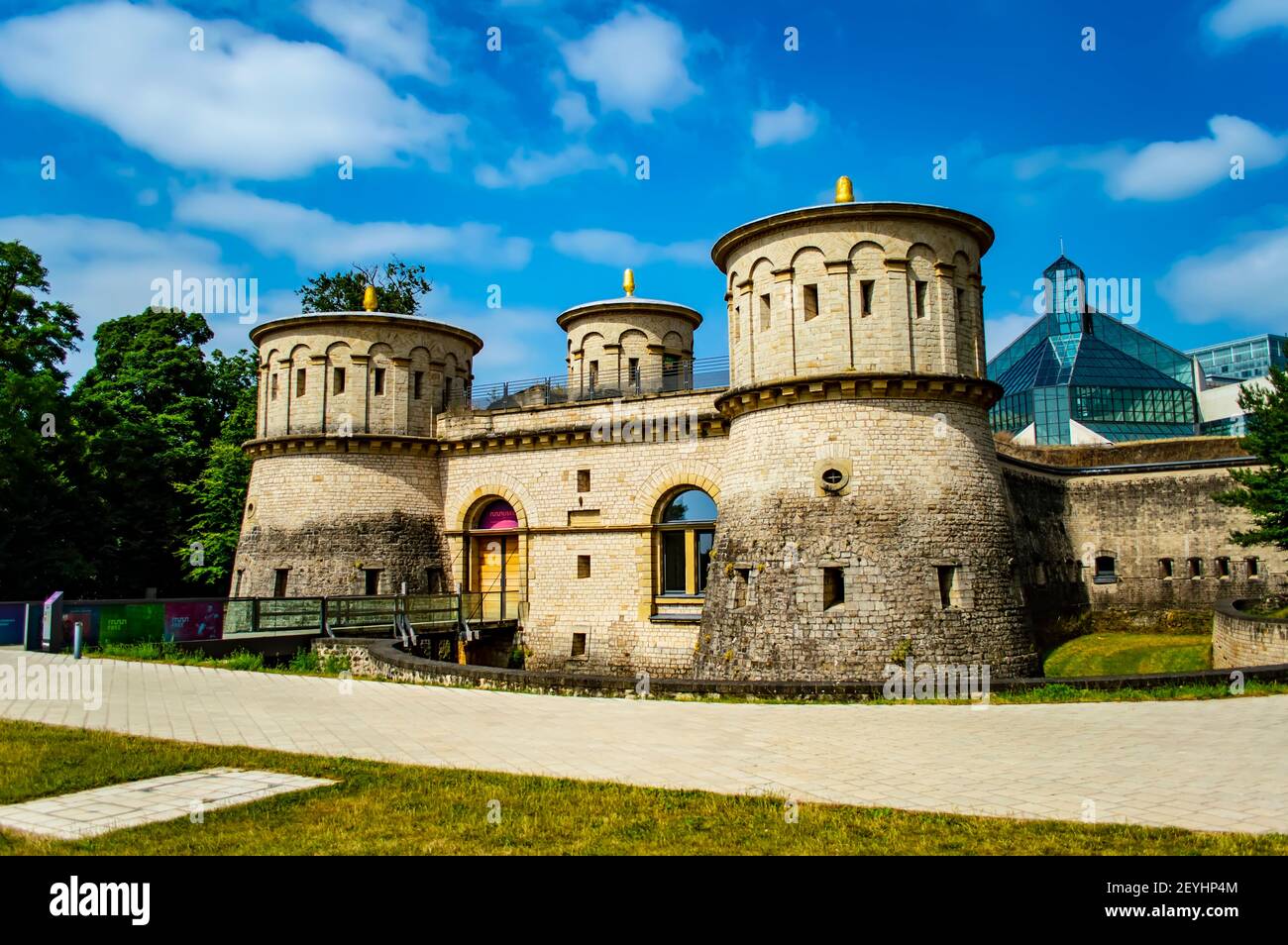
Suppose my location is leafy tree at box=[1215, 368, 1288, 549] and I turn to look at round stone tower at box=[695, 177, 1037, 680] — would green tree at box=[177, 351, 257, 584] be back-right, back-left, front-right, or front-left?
front-right

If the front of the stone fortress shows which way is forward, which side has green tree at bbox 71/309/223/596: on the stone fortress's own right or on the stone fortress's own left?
on the stone fortress's own right

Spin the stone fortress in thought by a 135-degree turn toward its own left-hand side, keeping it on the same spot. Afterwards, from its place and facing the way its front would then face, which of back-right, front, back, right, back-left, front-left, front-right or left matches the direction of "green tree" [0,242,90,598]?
back

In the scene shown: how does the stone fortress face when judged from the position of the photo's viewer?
facing the viewer and to the left of the viewer

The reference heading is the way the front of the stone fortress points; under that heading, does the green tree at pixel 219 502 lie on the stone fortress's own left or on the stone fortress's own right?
on the stone fortress's own right
